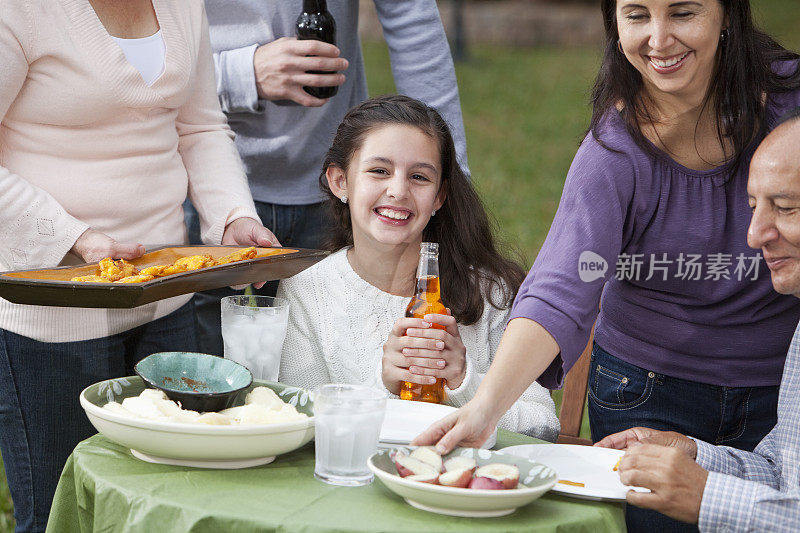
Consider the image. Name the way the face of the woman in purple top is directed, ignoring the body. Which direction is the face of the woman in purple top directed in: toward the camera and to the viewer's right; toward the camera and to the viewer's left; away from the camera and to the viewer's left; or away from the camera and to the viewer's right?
toward the camera and to the viewer's left

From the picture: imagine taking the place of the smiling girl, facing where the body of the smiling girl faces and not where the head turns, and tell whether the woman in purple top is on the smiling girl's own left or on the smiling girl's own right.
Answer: on the smiling girl's own left

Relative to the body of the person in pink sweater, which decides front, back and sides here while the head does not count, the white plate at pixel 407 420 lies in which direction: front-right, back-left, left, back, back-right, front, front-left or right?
front

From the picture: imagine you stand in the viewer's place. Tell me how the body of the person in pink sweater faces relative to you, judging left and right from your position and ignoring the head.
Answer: facing the viewer and to the right of the viewer

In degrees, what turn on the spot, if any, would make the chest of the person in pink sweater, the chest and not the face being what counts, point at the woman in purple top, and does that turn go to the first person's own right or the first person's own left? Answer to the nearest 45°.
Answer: approximately 45° to the first person's own left

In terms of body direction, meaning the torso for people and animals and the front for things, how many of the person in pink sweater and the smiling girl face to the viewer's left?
0

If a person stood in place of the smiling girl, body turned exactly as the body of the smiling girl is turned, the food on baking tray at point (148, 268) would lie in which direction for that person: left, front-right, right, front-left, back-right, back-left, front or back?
front-right

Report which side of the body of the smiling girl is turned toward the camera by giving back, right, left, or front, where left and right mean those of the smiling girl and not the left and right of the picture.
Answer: front

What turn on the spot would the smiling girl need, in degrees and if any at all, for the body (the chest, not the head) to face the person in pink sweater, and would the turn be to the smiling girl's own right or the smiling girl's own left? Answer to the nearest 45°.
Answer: approximately 45° to the smiling girl's own right

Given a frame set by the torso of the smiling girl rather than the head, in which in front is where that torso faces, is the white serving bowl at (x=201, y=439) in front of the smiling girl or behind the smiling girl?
in front

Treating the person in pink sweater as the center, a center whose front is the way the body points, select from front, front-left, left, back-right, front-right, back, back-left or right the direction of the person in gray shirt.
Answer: left

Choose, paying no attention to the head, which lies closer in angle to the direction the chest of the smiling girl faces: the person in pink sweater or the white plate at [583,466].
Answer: the white plate

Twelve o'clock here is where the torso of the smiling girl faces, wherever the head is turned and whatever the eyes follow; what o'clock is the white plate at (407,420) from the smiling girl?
The white plate is roughly at 12 o'clock from the smiling girl.

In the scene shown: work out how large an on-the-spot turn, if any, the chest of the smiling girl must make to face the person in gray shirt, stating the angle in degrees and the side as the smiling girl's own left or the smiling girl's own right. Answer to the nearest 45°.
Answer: approximately 135° to the smiling girl's own right
